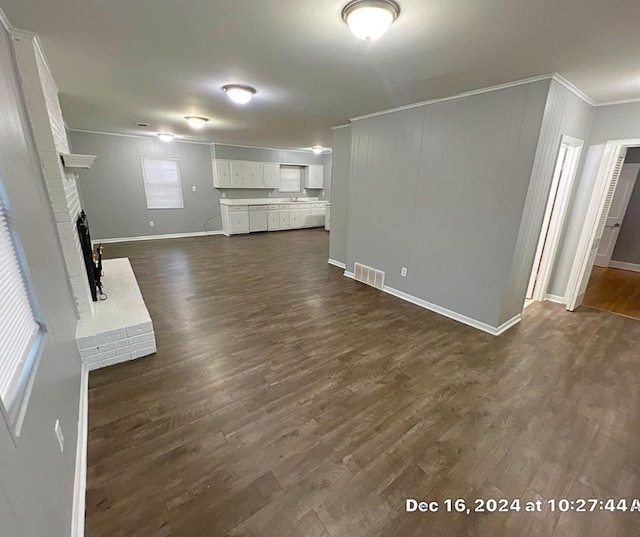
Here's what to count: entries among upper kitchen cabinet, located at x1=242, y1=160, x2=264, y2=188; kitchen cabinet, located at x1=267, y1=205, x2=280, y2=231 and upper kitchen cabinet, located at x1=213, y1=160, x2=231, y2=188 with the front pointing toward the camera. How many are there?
3

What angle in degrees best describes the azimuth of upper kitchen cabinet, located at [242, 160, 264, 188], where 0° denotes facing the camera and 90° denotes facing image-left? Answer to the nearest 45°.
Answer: approximately 0°

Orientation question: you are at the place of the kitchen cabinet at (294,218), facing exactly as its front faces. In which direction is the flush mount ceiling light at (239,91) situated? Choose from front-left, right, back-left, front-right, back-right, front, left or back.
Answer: front

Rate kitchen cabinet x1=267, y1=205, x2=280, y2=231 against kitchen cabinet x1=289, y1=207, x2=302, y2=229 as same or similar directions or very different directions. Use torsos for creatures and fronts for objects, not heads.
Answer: same or similar directions

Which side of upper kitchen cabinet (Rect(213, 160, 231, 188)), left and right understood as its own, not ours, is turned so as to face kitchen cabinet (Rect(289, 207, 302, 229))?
left

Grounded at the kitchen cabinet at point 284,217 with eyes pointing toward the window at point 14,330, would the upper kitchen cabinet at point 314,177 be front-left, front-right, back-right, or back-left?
back-left

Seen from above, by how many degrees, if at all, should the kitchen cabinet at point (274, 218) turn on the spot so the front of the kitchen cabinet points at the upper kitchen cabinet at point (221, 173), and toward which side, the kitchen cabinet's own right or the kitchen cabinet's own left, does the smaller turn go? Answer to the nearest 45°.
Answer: approximately 90° to the kitchen cabinet's own right

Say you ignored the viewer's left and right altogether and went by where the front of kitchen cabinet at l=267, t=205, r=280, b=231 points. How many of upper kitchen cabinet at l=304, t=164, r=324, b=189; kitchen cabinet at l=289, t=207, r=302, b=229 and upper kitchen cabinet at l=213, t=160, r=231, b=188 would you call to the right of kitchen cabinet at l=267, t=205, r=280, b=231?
1

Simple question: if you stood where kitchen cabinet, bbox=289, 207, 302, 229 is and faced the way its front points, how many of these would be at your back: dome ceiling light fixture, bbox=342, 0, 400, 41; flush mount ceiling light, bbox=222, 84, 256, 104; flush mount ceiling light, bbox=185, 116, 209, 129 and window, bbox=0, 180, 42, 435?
0

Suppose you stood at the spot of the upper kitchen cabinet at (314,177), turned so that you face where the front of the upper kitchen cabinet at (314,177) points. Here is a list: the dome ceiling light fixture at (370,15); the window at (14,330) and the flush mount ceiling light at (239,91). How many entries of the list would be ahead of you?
3

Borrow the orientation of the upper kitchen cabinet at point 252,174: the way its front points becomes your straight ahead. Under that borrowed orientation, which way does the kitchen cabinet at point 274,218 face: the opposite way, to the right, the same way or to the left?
the same way

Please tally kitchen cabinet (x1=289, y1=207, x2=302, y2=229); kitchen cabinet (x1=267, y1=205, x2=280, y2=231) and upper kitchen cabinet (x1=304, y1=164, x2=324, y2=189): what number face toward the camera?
3

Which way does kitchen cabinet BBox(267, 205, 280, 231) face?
toward the camera

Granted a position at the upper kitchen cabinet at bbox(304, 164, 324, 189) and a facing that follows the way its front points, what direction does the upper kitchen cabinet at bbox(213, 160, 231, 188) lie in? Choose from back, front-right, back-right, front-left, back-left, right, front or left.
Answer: front-right

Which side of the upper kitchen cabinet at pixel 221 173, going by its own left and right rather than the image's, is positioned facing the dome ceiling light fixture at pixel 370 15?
front

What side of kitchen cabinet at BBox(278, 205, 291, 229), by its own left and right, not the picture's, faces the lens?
front

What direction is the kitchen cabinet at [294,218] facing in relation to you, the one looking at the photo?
facing the viewer

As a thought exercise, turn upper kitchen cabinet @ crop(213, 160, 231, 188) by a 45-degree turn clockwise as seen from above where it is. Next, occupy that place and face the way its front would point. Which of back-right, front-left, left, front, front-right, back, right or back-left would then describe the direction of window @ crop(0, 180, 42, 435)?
front-left

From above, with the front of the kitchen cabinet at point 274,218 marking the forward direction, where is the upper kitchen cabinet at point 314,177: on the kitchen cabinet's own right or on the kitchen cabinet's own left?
on the kitchen cabinet's own left
